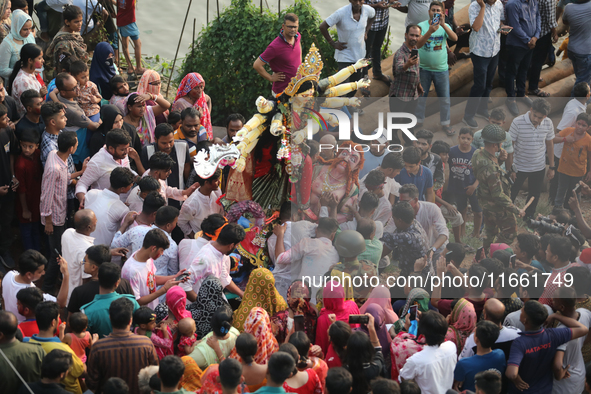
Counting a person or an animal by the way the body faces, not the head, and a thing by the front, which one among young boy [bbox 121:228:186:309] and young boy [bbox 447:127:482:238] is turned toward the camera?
young boy [bbox 447:127:482:238]

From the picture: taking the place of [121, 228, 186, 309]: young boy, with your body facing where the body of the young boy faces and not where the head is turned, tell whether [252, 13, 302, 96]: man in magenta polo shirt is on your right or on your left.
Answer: on your left

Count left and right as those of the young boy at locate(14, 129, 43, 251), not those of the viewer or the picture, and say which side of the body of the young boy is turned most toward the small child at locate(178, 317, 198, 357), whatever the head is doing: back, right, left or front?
front

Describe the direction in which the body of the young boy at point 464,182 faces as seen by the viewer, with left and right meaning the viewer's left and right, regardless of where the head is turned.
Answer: facing the viewer

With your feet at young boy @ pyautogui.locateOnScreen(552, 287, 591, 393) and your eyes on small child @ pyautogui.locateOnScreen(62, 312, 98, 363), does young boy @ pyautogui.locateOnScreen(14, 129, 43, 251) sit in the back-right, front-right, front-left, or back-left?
front-right

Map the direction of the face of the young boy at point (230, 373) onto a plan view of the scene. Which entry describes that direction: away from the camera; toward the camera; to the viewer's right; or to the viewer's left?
away from the camera

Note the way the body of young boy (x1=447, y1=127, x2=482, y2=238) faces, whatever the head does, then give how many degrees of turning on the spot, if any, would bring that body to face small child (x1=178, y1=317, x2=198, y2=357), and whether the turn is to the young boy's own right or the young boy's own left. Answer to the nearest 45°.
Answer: approximately 45° to the young boy's own right

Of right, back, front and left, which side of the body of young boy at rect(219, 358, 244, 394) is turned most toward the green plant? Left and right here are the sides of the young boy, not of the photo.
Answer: front

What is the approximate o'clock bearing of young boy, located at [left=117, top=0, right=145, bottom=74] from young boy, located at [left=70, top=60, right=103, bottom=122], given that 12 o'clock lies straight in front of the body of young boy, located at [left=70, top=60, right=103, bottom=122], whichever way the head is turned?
young boy, located at [left=117, top=0, right=145, bottom=74] is roughly at 8 o'clock from young boy, located at [left=70, top=60, right=103, bottom=122].

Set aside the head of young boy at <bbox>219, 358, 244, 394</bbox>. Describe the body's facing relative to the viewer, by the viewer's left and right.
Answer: facing away from the viewer

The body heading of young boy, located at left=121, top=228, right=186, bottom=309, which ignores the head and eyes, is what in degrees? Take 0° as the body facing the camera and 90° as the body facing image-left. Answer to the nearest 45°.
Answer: approximately 270°

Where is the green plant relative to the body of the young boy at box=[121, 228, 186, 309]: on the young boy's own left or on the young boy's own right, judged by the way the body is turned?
on the young boy's own left

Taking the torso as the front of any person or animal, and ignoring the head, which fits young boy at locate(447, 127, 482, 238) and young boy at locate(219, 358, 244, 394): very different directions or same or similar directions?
very different directions
